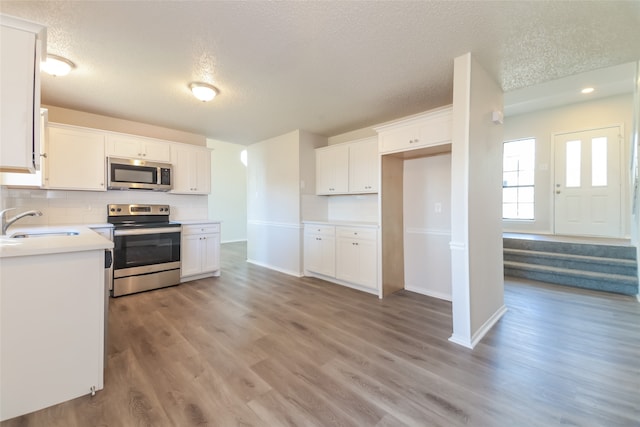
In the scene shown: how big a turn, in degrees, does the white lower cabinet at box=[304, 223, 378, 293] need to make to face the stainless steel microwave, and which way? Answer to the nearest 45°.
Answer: approximately 45° to its right

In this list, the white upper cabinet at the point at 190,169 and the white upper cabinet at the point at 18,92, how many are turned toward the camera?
1

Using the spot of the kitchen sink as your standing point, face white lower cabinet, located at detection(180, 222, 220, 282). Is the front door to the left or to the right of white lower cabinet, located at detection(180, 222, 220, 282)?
right

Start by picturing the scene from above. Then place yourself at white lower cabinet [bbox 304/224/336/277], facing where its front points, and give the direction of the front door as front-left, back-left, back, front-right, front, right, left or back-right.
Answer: back-left

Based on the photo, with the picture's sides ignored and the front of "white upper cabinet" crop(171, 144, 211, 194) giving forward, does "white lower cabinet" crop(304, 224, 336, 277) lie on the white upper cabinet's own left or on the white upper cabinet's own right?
on the white upper cabinet's own left

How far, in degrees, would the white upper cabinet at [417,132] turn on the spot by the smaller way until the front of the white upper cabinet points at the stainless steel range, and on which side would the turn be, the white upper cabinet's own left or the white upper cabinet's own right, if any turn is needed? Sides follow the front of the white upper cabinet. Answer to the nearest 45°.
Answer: approximately 45° to the white upper cabinet's own right

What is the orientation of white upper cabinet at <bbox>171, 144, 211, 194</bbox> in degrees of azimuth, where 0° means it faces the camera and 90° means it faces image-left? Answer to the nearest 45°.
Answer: approximately 0°

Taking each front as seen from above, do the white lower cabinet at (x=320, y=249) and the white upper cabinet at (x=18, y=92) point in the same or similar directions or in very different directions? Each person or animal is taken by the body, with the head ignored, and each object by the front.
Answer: very different directions

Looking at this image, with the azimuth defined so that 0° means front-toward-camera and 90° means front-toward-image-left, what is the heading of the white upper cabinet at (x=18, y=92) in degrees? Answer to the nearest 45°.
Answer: approximately 270°
